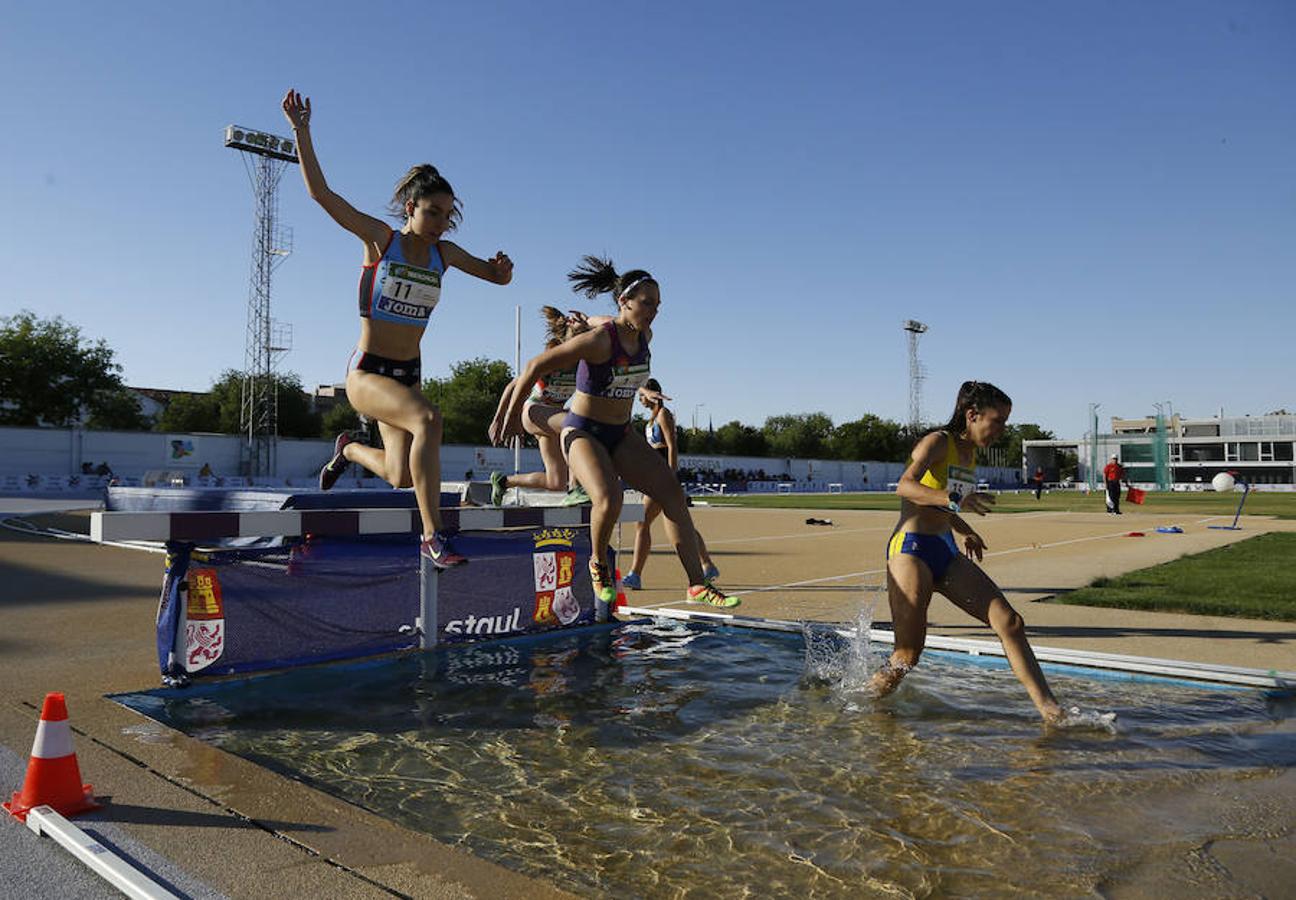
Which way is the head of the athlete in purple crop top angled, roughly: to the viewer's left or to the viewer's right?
to the viewer's right

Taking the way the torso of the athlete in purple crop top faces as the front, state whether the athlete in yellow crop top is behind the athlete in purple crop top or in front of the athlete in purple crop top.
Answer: in front

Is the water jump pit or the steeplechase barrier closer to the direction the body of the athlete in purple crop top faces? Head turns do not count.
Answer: the water jump pit

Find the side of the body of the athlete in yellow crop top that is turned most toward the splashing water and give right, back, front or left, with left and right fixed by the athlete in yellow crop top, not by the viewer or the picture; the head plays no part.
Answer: back

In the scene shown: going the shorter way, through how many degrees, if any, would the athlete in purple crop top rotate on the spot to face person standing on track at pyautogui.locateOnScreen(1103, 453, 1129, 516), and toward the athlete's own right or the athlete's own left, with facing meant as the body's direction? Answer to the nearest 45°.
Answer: approximately 90° to the athlete's own left

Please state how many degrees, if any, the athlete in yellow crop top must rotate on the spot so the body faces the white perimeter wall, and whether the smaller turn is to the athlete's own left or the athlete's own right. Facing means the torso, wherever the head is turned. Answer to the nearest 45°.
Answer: approximately 180°

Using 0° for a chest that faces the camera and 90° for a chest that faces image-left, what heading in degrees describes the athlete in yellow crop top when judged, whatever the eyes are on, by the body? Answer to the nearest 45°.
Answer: approximately 315°

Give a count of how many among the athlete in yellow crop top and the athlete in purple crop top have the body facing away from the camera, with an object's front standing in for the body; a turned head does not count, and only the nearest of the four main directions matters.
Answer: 0

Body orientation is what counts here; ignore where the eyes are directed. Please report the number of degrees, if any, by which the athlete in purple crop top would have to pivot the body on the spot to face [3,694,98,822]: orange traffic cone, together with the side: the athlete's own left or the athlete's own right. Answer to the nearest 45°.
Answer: approximately 90° to the athlete's own right

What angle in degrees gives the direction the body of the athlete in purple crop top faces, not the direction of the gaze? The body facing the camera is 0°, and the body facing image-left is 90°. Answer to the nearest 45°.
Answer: approximately 315°

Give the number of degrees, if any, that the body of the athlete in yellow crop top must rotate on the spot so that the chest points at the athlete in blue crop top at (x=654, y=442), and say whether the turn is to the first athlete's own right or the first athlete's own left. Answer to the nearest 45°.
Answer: approximately 180°
